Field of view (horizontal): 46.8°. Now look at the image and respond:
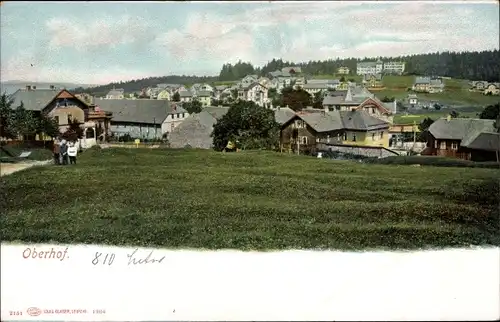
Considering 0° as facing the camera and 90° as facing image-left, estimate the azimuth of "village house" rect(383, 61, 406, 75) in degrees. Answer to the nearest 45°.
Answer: approximately 0°

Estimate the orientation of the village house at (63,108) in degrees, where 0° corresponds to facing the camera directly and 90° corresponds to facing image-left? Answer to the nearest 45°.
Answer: approximately 315°

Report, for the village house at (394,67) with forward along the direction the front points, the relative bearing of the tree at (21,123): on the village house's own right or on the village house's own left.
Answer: on the village house's own right

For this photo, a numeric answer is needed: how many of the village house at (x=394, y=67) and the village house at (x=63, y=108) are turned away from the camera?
0
